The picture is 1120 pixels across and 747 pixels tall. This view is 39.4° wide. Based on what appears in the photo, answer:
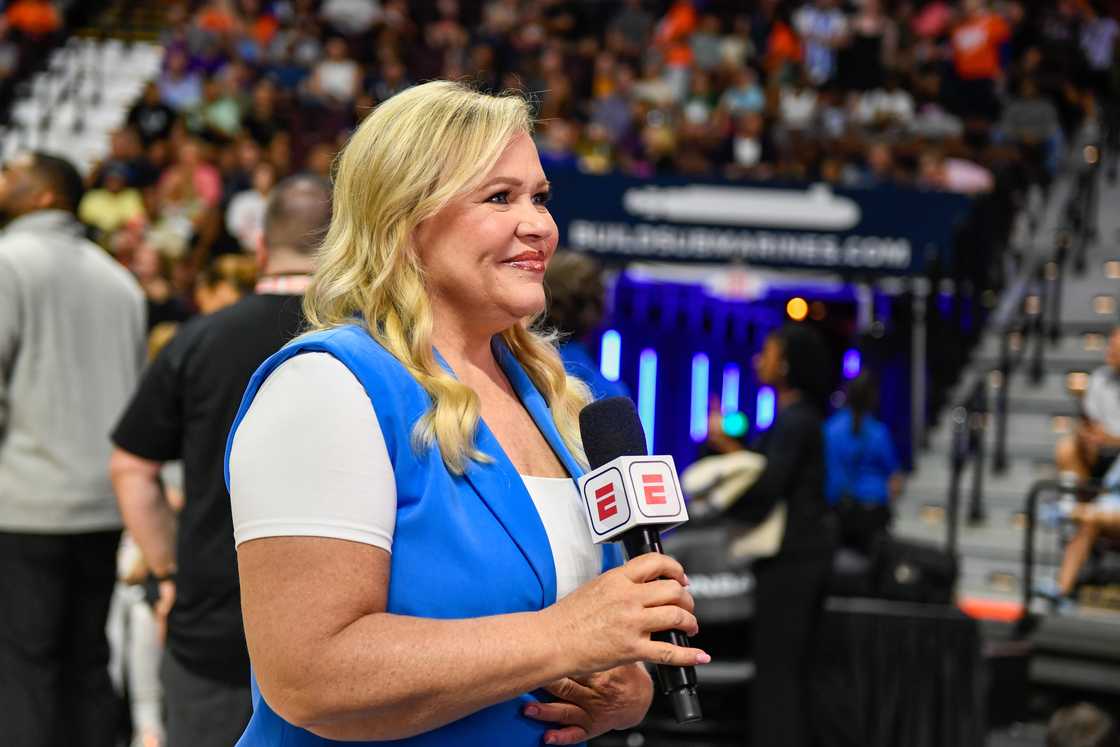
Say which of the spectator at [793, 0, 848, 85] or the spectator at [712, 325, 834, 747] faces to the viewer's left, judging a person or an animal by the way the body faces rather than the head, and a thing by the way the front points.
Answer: the spectator at [712, 325, 834, 747]

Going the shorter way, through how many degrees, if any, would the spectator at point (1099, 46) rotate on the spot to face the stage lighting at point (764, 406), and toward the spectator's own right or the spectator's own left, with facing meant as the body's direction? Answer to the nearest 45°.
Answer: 0° — they already face it

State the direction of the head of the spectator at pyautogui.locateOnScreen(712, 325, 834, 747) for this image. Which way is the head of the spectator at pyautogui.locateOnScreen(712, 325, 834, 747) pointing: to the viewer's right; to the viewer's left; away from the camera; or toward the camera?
to the viewer's left

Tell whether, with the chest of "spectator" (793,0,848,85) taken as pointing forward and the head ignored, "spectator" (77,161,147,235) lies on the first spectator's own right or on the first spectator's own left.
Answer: on the first spectator's own right

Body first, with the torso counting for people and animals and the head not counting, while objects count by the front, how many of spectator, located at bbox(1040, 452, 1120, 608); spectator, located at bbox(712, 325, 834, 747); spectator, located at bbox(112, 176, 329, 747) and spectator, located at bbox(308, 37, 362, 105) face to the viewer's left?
2

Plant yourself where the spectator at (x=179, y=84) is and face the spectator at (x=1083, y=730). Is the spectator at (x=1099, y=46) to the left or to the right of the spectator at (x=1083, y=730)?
left

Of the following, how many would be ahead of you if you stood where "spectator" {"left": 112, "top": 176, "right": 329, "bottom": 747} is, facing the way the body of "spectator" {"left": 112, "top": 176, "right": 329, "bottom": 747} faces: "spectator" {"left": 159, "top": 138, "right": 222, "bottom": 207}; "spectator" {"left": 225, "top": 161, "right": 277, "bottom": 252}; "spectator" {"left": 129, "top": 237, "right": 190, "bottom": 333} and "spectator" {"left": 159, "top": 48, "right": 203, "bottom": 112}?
4

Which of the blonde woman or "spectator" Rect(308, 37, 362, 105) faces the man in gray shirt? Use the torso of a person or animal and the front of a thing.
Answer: the spectator

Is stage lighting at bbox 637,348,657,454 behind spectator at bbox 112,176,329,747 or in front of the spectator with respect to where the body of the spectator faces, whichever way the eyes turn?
in front

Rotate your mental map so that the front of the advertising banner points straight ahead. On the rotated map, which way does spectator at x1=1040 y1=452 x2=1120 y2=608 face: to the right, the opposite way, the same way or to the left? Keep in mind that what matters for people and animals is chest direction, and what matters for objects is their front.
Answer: to the right

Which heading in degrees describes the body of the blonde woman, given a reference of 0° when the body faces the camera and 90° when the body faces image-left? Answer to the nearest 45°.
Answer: approximately 315°

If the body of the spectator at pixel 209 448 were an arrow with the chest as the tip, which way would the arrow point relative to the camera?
away from the camera

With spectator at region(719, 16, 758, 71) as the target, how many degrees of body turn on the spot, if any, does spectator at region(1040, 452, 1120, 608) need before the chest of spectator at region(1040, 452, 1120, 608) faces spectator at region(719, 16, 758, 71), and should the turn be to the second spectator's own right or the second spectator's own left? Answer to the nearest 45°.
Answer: approximately 45° to the second spectator's own right

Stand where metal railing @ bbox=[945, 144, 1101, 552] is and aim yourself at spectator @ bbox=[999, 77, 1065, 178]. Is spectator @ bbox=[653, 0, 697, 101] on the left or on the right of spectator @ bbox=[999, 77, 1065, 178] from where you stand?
left

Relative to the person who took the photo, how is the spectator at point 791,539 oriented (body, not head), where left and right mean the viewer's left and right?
facing to the left of the viewer

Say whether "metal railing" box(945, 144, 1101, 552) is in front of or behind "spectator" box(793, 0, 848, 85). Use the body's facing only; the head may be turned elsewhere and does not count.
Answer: in front
